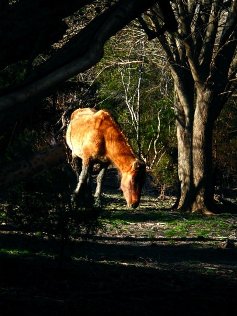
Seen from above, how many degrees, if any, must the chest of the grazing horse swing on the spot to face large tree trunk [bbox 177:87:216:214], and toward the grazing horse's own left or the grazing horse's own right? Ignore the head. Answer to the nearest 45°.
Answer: approximately 45° to the grazing horse's own left

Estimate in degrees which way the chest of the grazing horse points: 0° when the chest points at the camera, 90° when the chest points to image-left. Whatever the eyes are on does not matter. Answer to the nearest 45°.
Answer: approximately 315°
